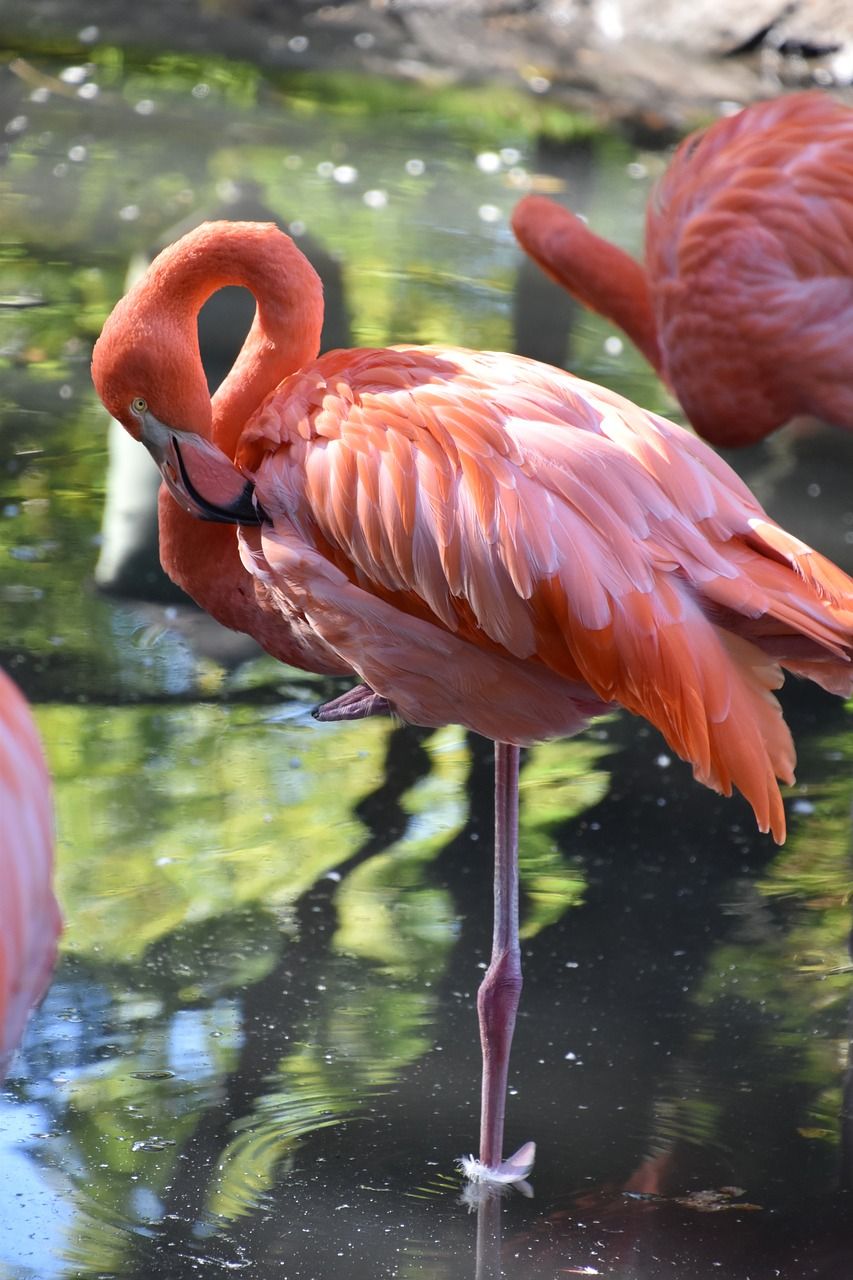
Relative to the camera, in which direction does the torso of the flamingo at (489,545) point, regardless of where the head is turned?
to the viewer's left

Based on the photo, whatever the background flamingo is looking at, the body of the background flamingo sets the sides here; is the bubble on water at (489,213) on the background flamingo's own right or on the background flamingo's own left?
on the background flamingo's own right

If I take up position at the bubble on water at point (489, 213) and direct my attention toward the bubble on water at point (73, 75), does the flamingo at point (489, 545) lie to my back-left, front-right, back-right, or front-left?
back-left

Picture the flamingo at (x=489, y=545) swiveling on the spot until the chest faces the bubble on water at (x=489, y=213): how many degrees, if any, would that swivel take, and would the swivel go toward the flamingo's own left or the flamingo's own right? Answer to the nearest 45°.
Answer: approximately 90° to the flamingo's own right

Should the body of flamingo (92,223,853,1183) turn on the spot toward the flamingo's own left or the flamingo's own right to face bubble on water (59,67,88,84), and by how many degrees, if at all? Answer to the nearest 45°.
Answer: approximately 90° to the flamingo's own right

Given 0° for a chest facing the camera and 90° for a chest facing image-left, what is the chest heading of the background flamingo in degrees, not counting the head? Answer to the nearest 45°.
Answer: approximately 90°

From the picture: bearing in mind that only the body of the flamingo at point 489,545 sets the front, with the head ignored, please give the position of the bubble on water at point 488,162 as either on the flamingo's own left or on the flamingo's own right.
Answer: on the flamingo's own right
